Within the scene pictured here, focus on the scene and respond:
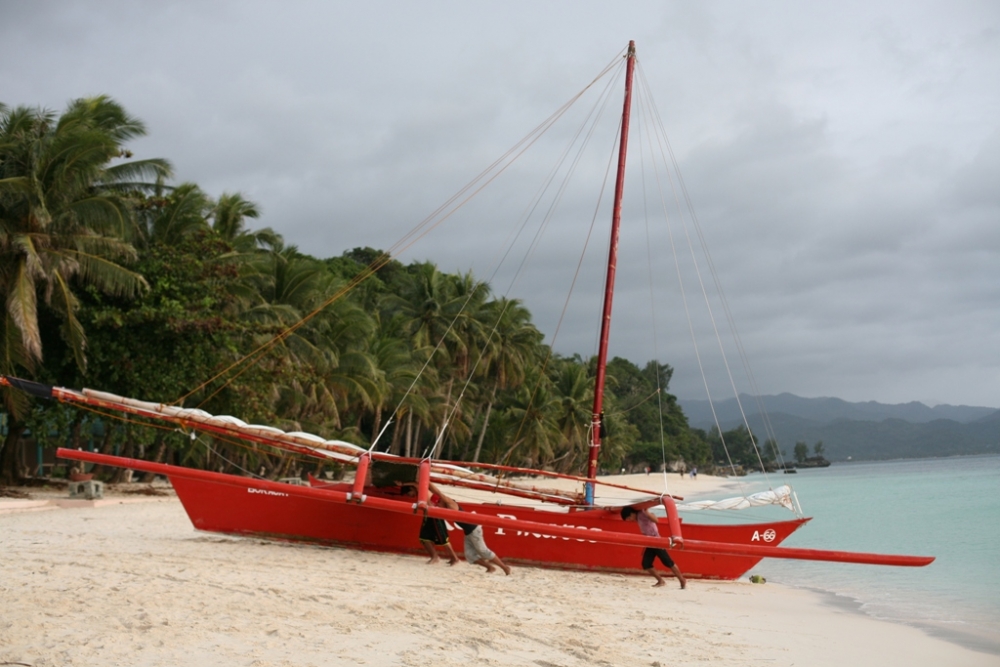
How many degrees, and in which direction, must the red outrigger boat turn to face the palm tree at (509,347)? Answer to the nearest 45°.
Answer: approximately 90° to its left

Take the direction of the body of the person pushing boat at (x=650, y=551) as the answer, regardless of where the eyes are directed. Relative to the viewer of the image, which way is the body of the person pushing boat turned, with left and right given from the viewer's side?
facing to the left of the viewer

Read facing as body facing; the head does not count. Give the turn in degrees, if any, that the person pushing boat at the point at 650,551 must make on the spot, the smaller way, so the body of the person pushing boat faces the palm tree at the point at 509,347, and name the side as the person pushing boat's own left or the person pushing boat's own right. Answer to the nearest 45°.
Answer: approximately 90° to the person pushing boat's own right

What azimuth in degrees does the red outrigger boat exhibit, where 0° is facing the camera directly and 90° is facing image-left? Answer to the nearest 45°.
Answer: approximately 270°
